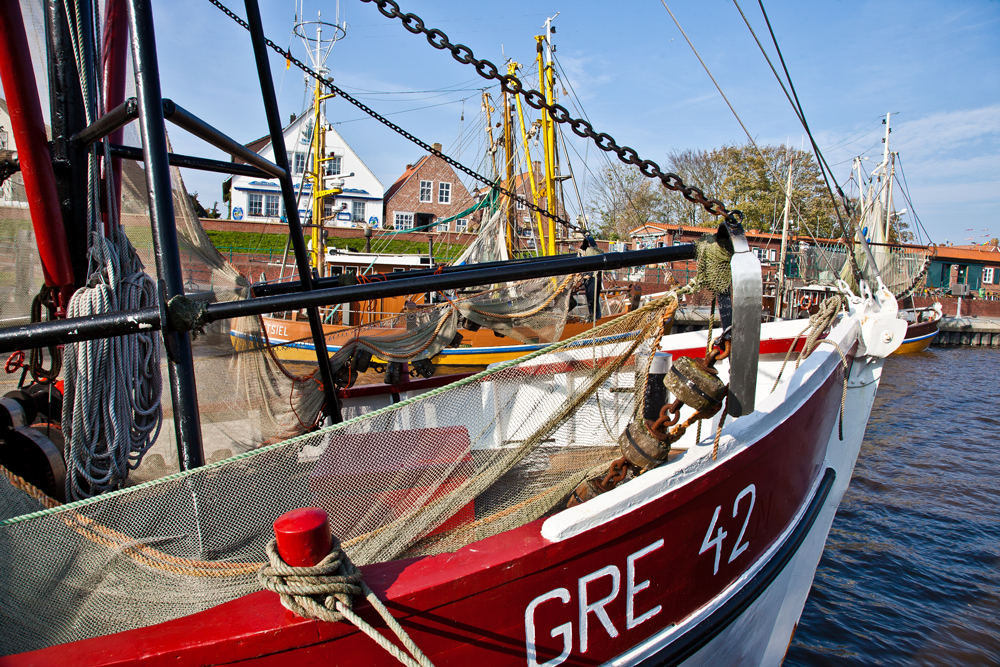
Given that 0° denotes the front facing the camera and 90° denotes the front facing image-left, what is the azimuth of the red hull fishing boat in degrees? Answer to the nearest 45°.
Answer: approximately 225°

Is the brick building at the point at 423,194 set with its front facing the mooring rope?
yes

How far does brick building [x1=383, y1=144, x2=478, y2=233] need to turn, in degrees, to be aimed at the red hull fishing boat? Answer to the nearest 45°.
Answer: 0° — it already faces it

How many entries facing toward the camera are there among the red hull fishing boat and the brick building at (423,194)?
1

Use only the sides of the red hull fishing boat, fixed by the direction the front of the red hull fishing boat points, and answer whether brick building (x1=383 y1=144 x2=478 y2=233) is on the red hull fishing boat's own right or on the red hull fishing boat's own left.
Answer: on the red hull fishing boat's own left

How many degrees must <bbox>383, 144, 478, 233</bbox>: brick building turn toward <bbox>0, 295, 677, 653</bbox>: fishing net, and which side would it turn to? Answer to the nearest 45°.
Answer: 0° — it already faces it

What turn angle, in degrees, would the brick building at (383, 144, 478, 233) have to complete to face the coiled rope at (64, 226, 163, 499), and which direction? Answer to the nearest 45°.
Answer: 0° — it already faces it

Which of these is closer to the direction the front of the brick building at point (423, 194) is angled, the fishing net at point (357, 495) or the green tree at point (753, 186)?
the fishing net
